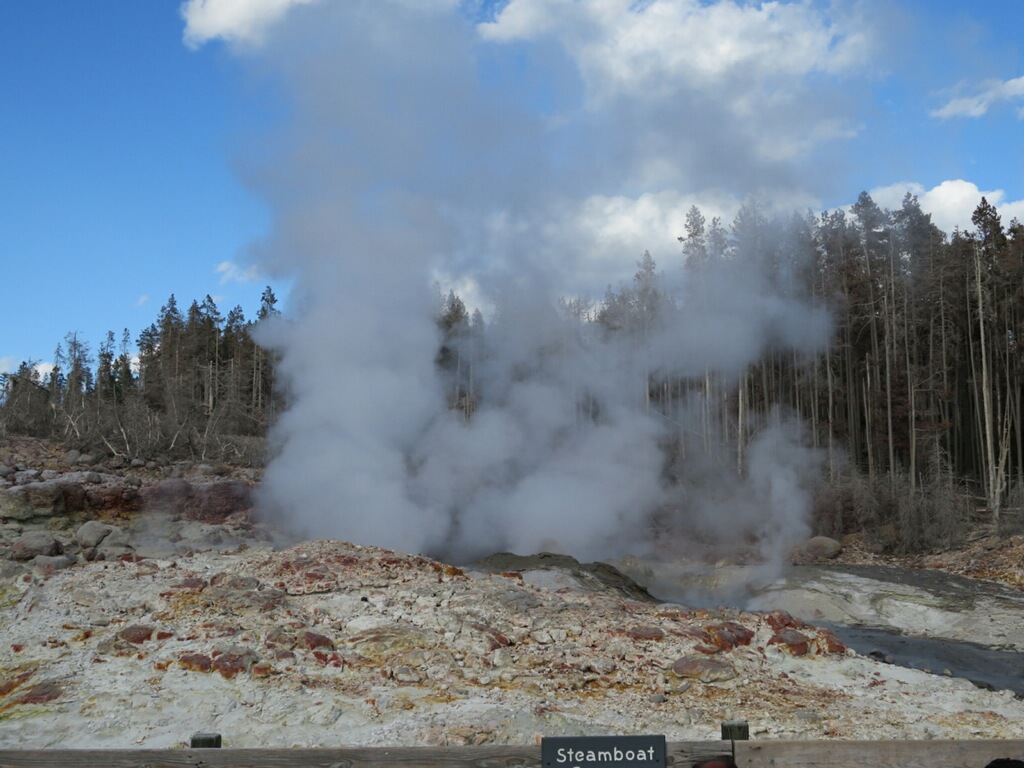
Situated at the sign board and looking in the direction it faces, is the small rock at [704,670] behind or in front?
behind

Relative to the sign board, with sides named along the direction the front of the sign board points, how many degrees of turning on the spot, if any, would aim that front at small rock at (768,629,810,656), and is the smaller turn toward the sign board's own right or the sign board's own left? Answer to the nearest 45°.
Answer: approximately 180°

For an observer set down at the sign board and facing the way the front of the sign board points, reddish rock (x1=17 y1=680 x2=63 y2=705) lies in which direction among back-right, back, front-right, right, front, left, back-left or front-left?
back-right

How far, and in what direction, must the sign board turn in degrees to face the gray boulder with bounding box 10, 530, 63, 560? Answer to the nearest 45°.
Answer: approximately 135° to its right

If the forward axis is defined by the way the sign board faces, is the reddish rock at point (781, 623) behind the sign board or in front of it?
behind

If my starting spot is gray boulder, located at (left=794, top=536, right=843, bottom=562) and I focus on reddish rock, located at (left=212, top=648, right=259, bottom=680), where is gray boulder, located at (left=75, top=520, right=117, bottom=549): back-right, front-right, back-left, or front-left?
front-right

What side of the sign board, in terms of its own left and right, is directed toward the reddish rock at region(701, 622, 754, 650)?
back

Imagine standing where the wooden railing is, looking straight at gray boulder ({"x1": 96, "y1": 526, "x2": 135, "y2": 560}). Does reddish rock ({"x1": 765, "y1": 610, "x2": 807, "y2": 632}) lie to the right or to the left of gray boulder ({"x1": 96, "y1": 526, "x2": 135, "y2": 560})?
right

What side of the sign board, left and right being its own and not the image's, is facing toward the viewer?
front

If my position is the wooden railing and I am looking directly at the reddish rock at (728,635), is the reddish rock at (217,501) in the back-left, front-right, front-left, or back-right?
front-left

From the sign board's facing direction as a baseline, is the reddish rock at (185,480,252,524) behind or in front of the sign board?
behind

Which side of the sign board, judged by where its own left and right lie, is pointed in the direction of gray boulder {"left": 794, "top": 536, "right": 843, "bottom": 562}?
back

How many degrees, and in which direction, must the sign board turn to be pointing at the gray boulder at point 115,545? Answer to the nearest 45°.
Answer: approximately 135° to its right

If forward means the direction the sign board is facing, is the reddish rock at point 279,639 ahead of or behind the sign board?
behind
